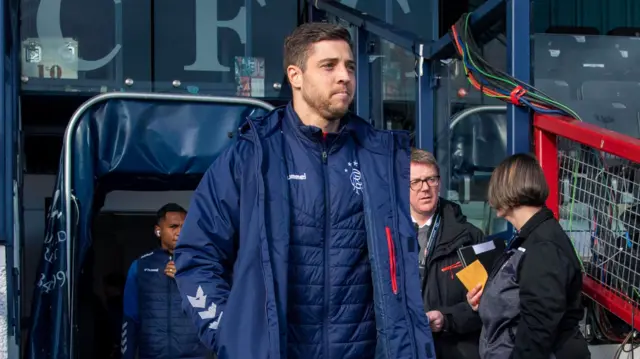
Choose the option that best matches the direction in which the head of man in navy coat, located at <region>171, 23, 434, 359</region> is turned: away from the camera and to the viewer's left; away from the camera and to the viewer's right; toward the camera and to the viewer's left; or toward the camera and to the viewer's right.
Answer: toward the camera and to the viewer's right

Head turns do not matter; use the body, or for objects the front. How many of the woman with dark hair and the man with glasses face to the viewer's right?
0

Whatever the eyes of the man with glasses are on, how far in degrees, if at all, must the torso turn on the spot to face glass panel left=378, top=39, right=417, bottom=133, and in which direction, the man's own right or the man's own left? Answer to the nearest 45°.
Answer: approximately 135° to the man's own right

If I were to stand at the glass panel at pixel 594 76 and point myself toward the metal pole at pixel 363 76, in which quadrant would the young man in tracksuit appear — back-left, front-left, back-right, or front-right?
front-left

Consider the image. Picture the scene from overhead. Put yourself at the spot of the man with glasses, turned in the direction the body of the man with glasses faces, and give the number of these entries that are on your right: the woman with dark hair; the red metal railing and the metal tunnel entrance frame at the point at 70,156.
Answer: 1

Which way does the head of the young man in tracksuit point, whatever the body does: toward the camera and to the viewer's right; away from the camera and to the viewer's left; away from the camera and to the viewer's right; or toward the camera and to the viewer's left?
toward the camera and to the viewer's right

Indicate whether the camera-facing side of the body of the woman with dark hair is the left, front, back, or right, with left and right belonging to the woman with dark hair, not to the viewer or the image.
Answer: left

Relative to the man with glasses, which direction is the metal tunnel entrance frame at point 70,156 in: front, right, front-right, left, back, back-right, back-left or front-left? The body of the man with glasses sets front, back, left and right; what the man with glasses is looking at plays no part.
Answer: right

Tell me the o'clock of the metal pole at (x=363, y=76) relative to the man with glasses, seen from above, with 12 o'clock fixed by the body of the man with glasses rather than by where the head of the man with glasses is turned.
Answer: The metal pole is roughly at 4 o'clock from the man with glasses.

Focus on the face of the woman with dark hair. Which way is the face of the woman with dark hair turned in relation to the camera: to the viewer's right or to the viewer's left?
to the viewer's left

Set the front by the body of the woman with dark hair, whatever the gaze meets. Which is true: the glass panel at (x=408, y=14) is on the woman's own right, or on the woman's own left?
on the woman's own right
